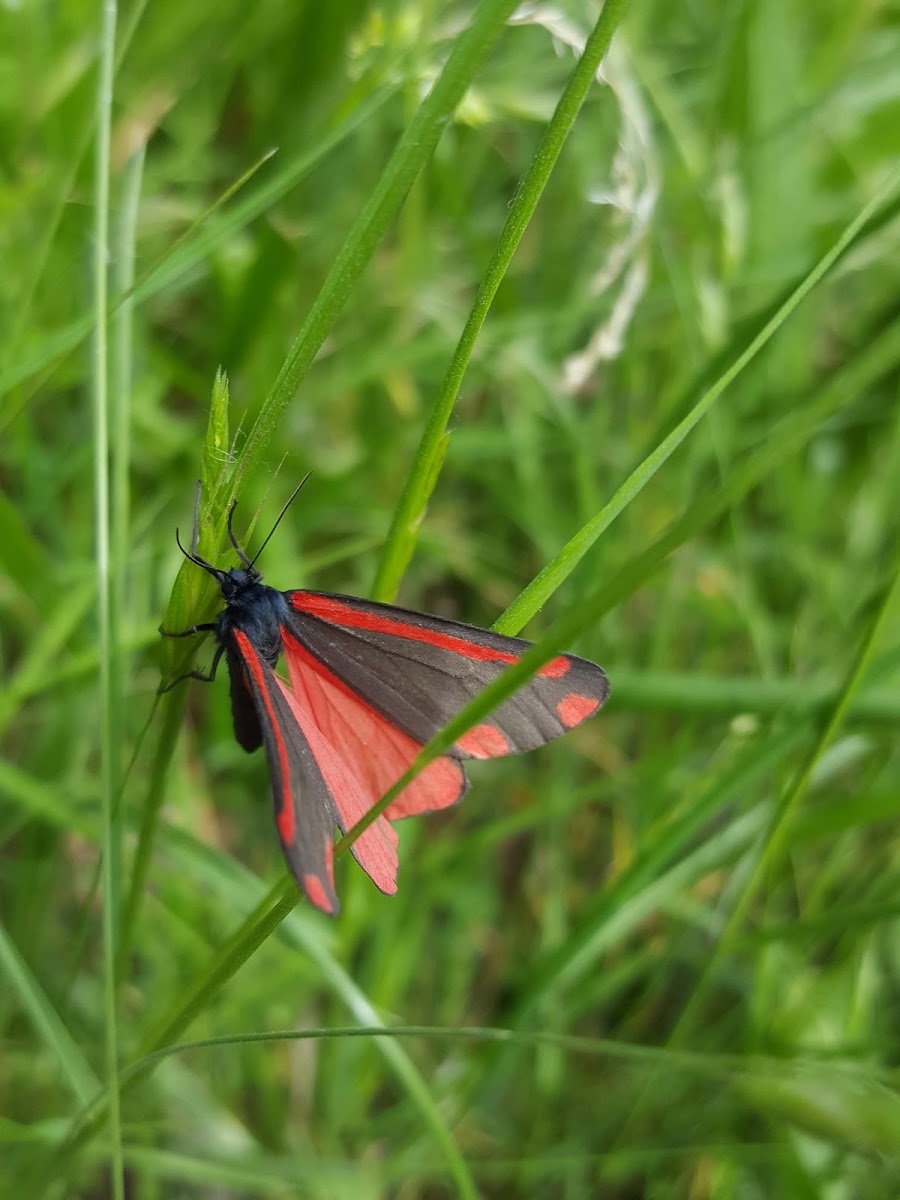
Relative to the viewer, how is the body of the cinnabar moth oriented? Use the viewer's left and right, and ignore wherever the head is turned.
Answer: facing away from the viewer and to the left of the viewer
